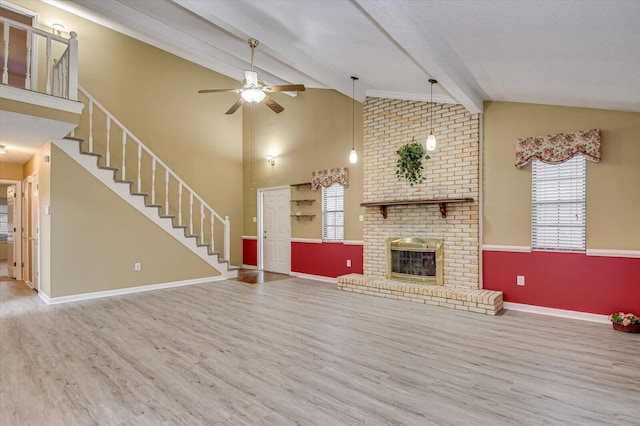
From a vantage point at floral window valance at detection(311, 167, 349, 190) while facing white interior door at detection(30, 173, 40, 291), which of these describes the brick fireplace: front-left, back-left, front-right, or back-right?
back-left

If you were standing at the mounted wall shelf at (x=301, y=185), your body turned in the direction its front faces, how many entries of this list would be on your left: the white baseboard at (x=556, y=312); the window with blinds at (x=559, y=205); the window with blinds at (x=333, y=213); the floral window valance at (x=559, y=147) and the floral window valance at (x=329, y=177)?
5

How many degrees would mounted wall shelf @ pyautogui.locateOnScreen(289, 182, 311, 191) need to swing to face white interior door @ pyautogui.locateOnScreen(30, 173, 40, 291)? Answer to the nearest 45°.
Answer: approximately 45° to its right

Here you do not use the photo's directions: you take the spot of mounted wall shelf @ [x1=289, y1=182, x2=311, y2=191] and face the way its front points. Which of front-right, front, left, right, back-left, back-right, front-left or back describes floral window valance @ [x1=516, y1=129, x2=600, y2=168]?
left

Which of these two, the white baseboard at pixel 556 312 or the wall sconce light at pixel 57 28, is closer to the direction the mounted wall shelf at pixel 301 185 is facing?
the wall sconce light

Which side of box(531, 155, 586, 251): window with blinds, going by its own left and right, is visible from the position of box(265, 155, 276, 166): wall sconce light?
right

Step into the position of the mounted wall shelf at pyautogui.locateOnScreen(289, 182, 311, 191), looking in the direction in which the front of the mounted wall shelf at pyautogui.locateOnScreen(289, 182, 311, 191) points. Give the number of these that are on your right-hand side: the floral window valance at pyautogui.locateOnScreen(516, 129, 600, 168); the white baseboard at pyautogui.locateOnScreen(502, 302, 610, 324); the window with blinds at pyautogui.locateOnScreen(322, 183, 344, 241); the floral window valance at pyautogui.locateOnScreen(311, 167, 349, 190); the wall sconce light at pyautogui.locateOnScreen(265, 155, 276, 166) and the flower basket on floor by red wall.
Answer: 1

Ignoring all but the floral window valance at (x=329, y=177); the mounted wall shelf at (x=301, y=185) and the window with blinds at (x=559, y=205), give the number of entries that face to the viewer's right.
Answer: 0

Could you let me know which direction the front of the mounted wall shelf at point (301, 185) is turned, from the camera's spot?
facing the viewer and to the left of the viewer

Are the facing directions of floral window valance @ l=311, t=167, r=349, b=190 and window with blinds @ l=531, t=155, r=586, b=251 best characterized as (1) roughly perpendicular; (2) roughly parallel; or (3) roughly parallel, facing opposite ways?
roughly parallel

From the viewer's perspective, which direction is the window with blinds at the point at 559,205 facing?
toward the camera

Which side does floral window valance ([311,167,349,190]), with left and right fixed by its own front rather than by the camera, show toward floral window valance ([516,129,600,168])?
left

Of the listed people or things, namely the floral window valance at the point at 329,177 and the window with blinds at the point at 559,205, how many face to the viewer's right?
0

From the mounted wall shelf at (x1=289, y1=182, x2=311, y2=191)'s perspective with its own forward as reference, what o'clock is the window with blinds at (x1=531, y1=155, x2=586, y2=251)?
The window with blinds is roughly at 9 o'clock from the mounted wall shelf.
